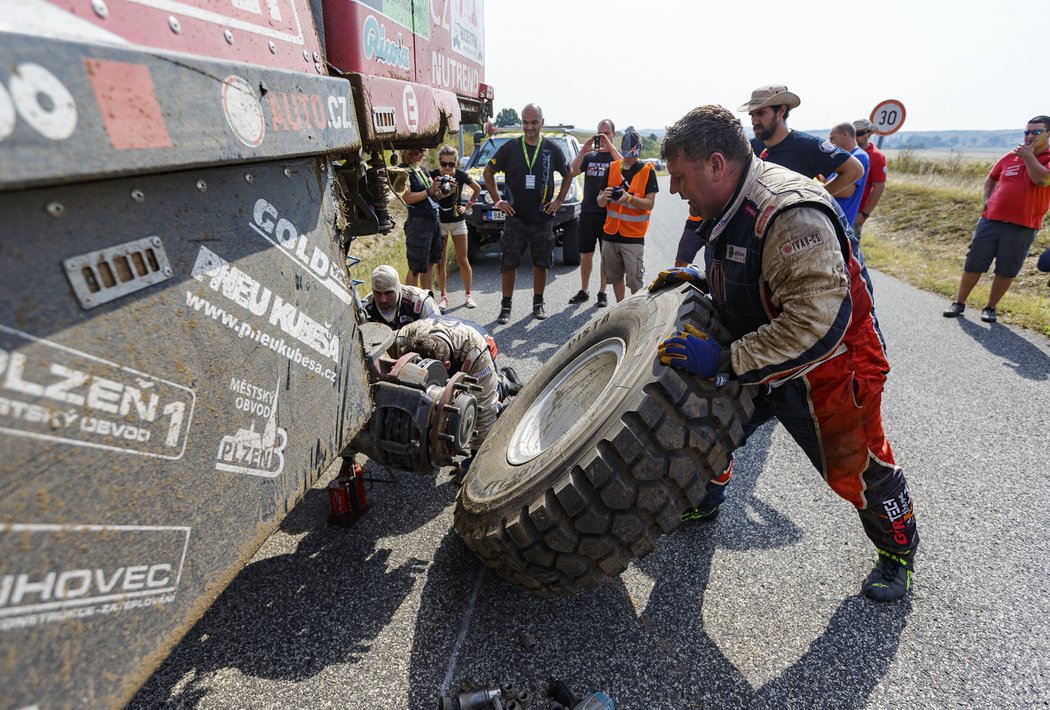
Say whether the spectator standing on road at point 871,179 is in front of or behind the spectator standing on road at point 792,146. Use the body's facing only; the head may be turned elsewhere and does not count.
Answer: behind

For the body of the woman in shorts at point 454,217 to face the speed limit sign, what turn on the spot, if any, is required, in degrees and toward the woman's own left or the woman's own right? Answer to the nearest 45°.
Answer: approximately 90° to the woman's own left

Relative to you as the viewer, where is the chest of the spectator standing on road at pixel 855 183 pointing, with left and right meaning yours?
facing to the left of the viewer

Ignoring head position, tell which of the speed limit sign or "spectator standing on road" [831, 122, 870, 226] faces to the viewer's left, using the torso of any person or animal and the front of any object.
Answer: the spectator standing on road

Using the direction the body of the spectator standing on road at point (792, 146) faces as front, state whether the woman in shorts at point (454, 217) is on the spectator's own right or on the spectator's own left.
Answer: on the spectator's own right

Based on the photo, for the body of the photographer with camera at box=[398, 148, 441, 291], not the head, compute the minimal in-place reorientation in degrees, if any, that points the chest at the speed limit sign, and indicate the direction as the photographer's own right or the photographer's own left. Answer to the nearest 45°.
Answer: approximately 45° to the photographer's own left

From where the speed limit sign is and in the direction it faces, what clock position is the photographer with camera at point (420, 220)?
The photographer with camera is roughly at 1 o'clock from the speed limit sign.

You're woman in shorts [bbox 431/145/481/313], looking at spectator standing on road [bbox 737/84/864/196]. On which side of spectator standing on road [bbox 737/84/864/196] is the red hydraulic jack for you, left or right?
right

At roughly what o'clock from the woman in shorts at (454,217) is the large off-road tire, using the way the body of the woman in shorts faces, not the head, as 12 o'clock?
The large off-road tire is roughly at 12 o'clock from the woman in shorts.

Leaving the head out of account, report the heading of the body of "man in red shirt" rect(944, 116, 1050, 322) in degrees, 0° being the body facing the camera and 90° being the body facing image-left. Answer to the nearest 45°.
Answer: approximately 45°
